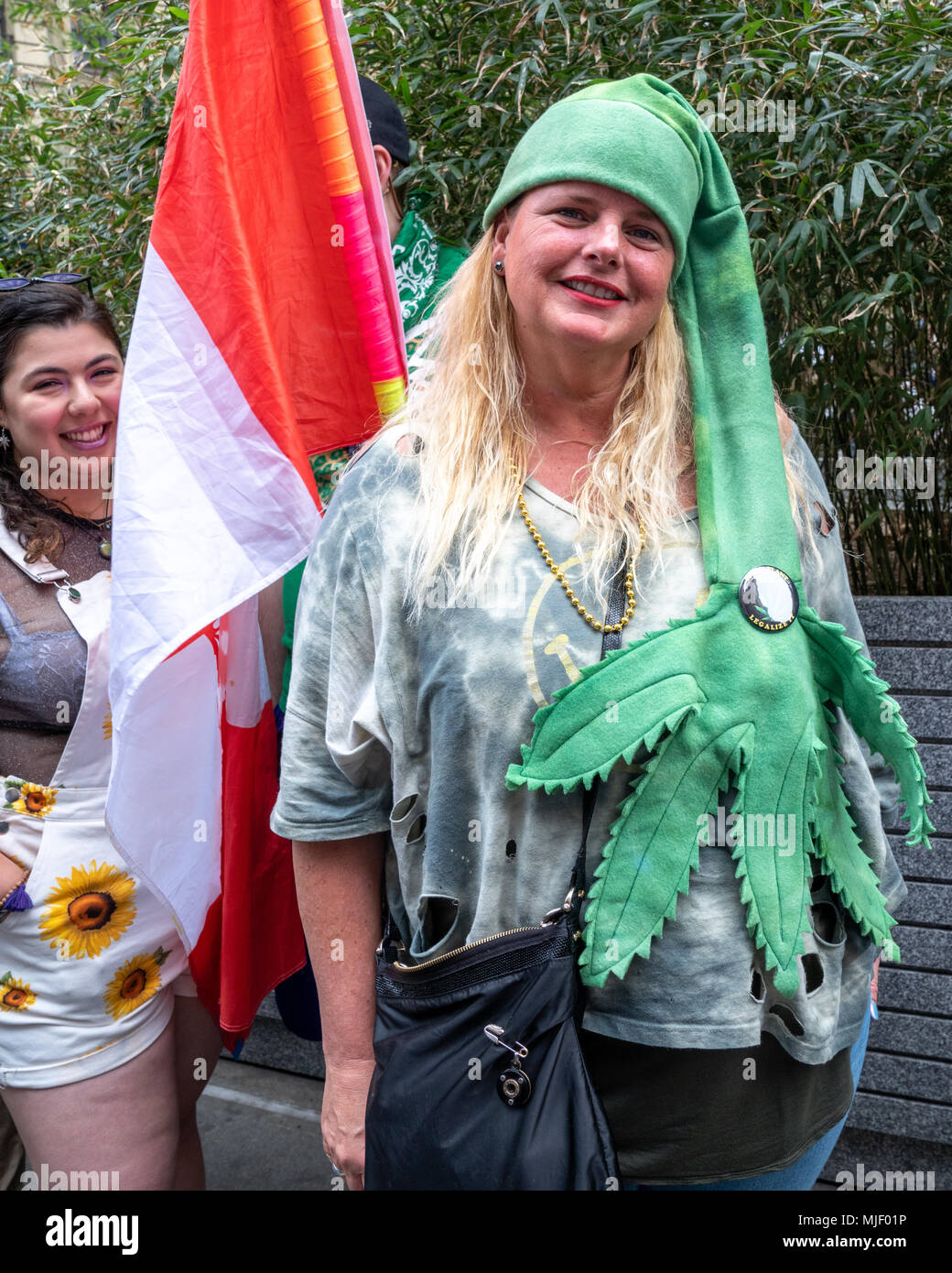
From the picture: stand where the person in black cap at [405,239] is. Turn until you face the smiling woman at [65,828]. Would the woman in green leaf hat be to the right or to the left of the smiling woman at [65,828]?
left

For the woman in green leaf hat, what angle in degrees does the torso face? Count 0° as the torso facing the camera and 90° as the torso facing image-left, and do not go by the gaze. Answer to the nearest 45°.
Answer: approximately 0°

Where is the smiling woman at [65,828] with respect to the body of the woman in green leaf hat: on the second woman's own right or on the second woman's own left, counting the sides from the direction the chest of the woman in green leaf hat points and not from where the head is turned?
on the second woman's own right

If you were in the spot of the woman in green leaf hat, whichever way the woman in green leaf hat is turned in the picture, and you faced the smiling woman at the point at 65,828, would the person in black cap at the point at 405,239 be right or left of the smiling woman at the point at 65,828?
right

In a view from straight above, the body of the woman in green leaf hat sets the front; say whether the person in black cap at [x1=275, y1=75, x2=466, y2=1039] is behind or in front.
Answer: behind
